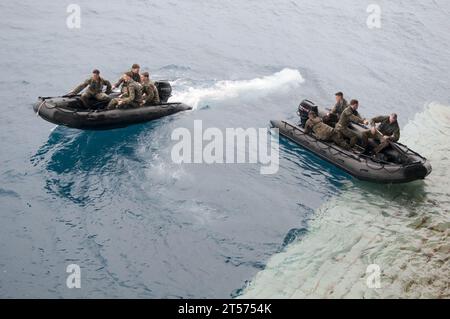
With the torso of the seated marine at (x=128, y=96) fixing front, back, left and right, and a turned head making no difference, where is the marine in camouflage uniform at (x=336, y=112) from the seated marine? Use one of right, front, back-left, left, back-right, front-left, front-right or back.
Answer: back

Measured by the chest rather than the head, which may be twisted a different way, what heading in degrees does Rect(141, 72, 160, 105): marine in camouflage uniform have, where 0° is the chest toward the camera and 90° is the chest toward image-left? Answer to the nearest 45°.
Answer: approximately 90°

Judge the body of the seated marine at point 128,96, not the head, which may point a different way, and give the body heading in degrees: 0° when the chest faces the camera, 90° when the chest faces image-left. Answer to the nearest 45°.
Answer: approximately 90°

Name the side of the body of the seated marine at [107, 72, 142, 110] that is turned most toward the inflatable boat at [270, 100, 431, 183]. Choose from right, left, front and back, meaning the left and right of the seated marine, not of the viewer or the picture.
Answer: back

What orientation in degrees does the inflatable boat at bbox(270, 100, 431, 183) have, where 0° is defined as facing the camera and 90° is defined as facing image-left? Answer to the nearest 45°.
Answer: approximately 315°
